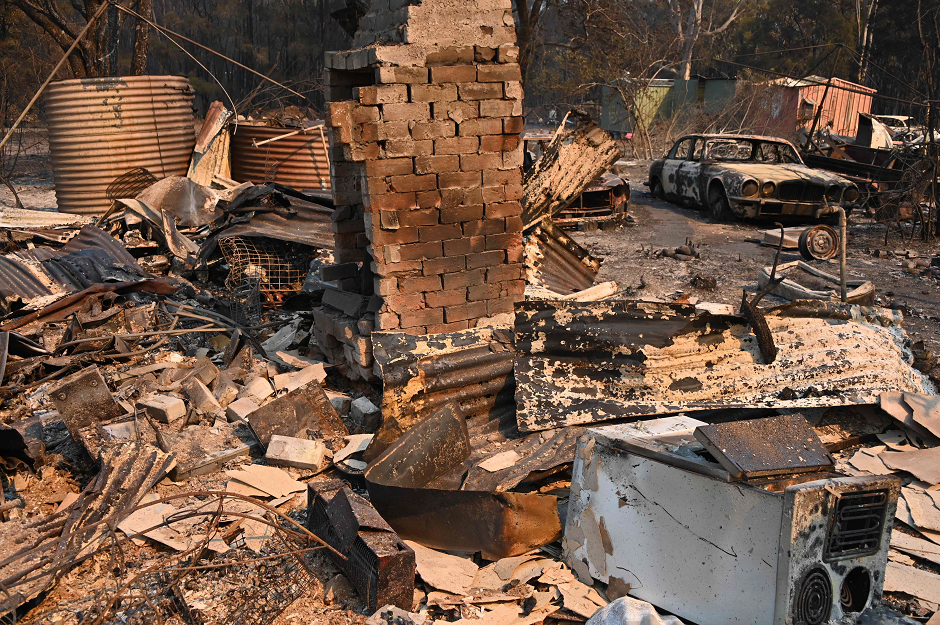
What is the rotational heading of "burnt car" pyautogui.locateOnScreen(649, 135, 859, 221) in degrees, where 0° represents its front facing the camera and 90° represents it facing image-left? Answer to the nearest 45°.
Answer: approximately 315°

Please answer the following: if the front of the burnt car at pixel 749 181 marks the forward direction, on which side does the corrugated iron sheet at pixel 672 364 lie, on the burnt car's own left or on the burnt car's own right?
on the burnt car's own right

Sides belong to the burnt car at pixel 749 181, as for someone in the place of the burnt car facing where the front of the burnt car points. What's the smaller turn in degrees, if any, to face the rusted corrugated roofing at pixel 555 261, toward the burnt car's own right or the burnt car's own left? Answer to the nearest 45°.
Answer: approximately 45° to the burnt car's own right

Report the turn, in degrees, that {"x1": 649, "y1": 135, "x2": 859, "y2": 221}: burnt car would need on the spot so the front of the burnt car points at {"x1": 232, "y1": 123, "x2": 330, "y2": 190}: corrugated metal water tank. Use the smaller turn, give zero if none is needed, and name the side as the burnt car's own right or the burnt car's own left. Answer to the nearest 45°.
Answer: approximately 90° to the burnt car's own right

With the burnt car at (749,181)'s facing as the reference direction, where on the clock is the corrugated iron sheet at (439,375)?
The corrugated iron sheet is roughly at 2 o'clock from the burnt car.

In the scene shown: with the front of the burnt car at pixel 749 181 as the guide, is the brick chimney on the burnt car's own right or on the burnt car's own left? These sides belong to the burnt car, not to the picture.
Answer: on the burnt car's own right

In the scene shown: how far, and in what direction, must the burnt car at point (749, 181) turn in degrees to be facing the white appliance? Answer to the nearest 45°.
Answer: approximately 45° to its right
